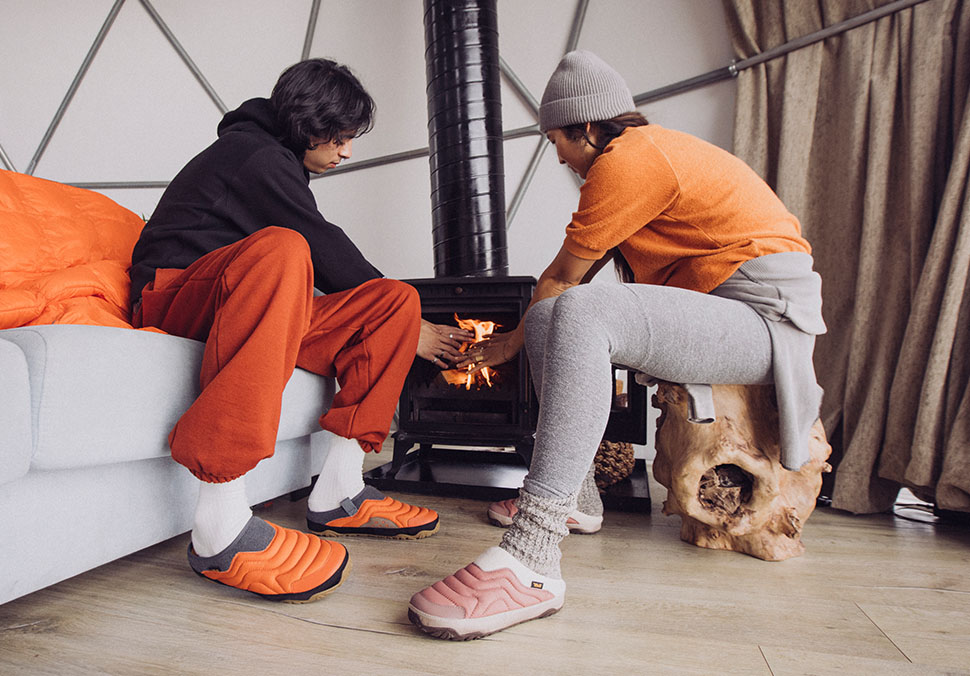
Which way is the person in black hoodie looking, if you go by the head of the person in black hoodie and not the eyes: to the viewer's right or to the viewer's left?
to the viewer's right

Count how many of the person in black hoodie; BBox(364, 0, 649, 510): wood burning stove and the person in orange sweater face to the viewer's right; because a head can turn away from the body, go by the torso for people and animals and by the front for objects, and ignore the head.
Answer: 1

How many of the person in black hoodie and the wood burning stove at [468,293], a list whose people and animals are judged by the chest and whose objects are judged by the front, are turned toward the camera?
1

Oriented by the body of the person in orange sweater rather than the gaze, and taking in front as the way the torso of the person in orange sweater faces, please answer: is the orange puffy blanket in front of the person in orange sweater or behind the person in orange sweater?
in front

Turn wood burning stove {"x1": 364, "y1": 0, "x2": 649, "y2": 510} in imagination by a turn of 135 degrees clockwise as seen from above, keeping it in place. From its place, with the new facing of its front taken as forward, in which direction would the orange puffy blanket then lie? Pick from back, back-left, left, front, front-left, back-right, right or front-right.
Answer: left

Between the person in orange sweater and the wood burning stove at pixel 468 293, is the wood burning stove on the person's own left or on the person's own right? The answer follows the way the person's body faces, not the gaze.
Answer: on the person's own right

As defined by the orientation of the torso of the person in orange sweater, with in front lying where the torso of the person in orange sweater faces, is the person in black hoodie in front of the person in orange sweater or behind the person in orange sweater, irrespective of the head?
in front

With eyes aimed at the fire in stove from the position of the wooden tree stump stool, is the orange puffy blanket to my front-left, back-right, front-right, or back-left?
front-left

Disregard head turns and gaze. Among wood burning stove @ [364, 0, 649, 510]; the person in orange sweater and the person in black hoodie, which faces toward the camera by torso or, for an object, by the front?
the wood burning stove

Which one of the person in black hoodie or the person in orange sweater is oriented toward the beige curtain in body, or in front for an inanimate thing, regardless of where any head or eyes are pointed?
the person in black hoodie

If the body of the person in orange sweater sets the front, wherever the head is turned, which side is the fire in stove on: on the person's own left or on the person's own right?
on the person's own right

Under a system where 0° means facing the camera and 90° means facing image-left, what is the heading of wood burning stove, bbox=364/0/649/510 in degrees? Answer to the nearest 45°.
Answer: approximately 0°

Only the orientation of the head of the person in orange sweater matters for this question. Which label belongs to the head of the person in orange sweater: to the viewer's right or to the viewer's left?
to the viewer's left

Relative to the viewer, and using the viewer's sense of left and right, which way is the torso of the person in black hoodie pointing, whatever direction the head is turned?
facing to the right of the viewer

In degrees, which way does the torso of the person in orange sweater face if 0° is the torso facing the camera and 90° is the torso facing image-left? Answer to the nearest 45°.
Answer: approximately 90°

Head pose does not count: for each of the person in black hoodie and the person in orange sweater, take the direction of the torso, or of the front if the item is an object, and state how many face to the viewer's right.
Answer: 1
